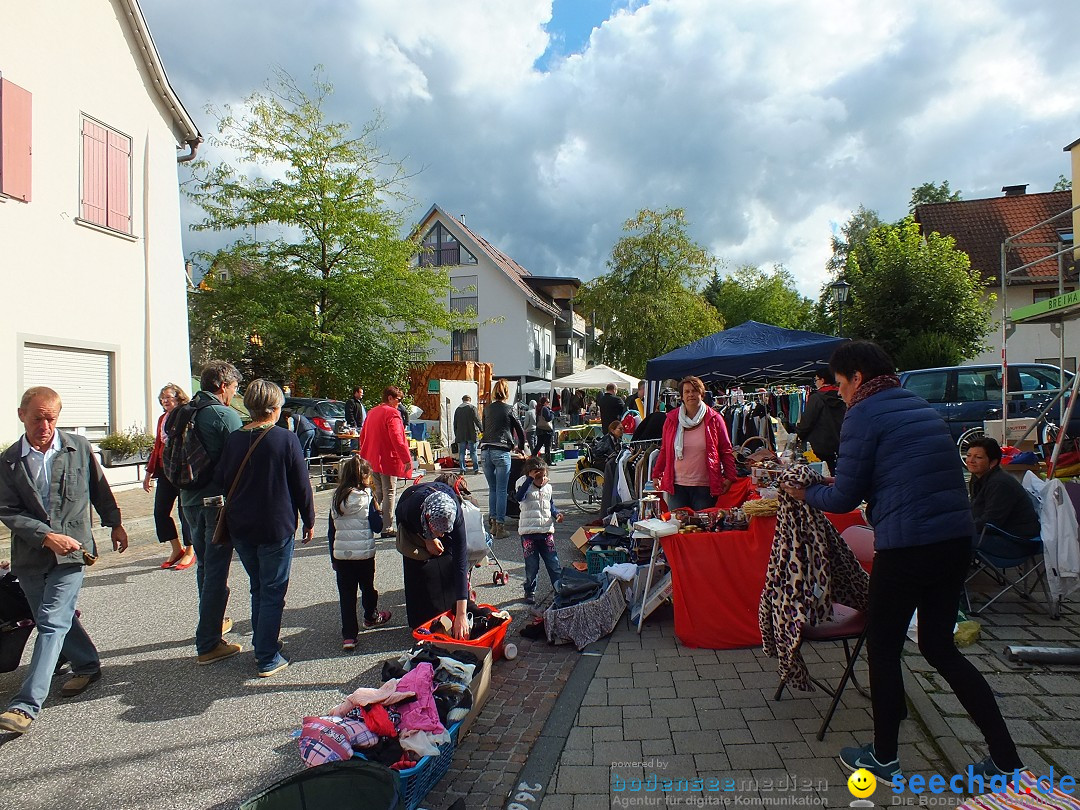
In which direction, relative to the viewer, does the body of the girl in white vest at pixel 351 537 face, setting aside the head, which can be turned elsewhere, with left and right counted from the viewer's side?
facing away from the viewer and to the right of the viewer

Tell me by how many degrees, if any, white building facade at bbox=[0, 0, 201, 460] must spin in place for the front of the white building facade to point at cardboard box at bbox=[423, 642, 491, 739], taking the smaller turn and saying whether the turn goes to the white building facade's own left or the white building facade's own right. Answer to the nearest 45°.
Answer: approximately 45° to the white building facade's own right

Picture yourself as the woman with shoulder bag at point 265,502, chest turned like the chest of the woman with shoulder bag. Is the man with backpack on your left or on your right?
on your left

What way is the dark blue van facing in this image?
to the viewer's right

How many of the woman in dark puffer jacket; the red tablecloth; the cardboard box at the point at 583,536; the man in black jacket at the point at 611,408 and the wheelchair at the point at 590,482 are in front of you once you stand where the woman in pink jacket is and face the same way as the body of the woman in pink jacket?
2

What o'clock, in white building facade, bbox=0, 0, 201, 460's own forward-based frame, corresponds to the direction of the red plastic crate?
The red plastic crate is roughly at 1 o'clock from the white building facade.

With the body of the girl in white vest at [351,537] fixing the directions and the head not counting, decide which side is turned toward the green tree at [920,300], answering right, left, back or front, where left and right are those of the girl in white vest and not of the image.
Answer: front

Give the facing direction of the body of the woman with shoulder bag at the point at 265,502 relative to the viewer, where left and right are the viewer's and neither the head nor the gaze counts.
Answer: facing away from the viewer and to the right of the viewer

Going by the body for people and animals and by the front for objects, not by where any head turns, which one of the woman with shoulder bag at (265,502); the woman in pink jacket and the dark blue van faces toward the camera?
the woman in pink jacket

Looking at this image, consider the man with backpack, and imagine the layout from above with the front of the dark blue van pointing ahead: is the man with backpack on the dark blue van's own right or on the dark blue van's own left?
on the dark blue van's own right

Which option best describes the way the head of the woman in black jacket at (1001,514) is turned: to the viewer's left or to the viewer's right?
to the viewer's left

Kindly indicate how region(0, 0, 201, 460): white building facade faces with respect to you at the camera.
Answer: facing the viewer and to the right of the viewer

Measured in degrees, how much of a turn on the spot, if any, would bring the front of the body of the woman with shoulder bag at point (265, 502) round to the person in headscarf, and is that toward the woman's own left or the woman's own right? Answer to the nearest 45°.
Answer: approximately 45° to the woman's own right

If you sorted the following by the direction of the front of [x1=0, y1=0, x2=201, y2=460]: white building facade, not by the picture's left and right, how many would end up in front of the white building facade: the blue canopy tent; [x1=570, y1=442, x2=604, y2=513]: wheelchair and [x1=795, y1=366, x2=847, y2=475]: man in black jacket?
3

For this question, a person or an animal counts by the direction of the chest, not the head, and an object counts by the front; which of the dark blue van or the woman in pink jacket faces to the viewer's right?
the dark blue van

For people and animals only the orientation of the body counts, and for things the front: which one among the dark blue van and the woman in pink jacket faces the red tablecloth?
the woman in pink jacket

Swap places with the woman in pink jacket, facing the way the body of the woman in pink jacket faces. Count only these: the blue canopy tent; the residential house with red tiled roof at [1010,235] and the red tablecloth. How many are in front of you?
1

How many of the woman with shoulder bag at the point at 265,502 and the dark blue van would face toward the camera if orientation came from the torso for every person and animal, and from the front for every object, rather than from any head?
0

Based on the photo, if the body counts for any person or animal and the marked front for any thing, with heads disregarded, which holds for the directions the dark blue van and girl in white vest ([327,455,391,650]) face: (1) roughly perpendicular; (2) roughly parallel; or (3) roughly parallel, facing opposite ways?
roughly perpendicular
